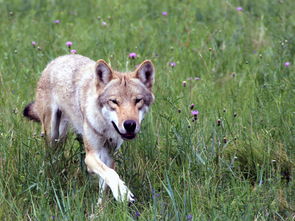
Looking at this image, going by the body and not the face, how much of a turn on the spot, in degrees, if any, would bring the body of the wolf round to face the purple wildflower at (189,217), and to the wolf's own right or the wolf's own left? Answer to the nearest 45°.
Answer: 0° — it already faces it

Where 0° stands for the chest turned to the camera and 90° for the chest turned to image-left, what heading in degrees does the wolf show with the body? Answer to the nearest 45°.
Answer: approximately 315°
